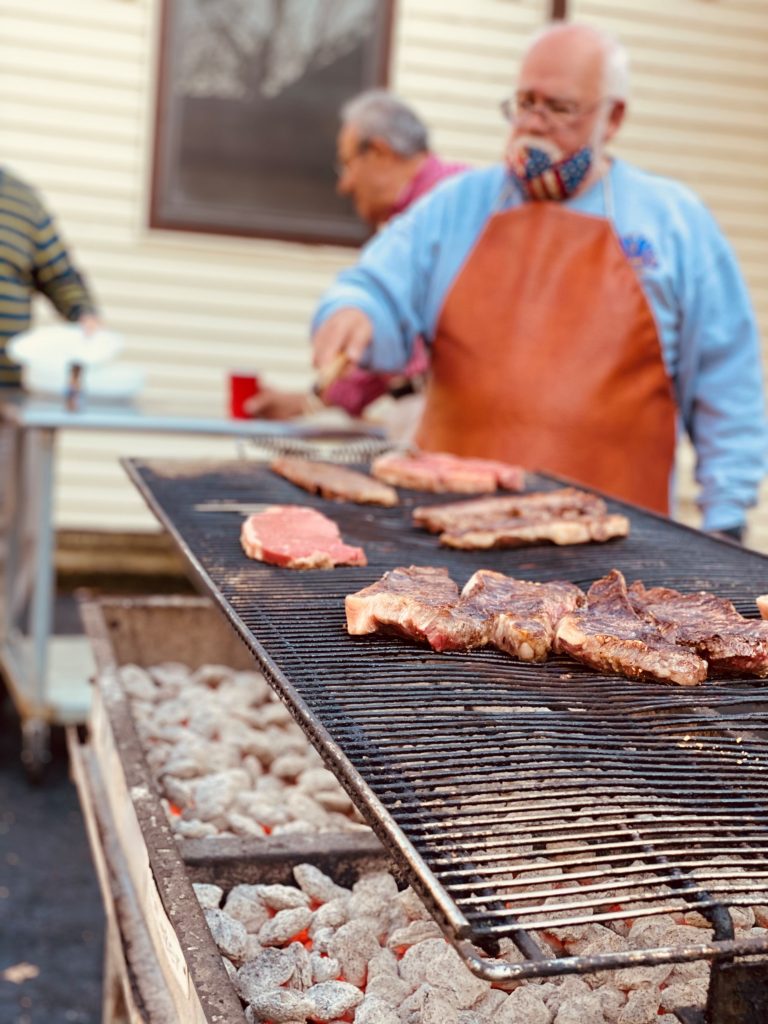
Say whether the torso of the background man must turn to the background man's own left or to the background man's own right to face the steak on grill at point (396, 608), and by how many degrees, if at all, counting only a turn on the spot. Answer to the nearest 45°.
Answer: approximately 90° to the background man's own left

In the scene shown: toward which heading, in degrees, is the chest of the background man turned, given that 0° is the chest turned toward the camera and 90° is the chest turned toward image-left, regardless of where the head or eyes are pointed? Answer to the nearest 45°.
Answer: approximately 90°

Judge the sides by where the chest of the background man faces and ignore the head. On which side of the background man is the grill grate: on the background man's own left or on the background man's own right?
on the background man's own left

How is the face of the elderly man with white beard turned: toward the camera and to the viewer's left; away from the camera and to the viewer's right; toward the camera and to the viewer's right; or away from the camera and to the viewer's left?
toward the camera and to the viewer's left

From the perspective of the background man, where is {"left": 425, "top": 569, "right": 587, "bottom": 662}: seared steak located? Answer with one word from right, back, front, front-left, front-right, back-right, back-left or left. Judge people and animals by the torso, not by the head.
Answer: left

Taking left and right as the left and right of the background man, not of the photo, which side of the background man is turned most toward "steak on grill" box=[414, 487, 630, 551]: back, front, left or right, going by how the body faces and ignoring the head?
left

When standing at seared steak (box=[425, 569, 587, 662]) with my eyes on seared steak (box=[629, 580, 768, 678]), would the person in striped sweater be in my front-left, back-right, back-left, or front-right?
back-left

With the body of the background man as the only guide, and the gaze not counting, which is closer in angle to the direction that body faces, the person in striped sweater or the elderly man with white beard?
the person in striped sweater
